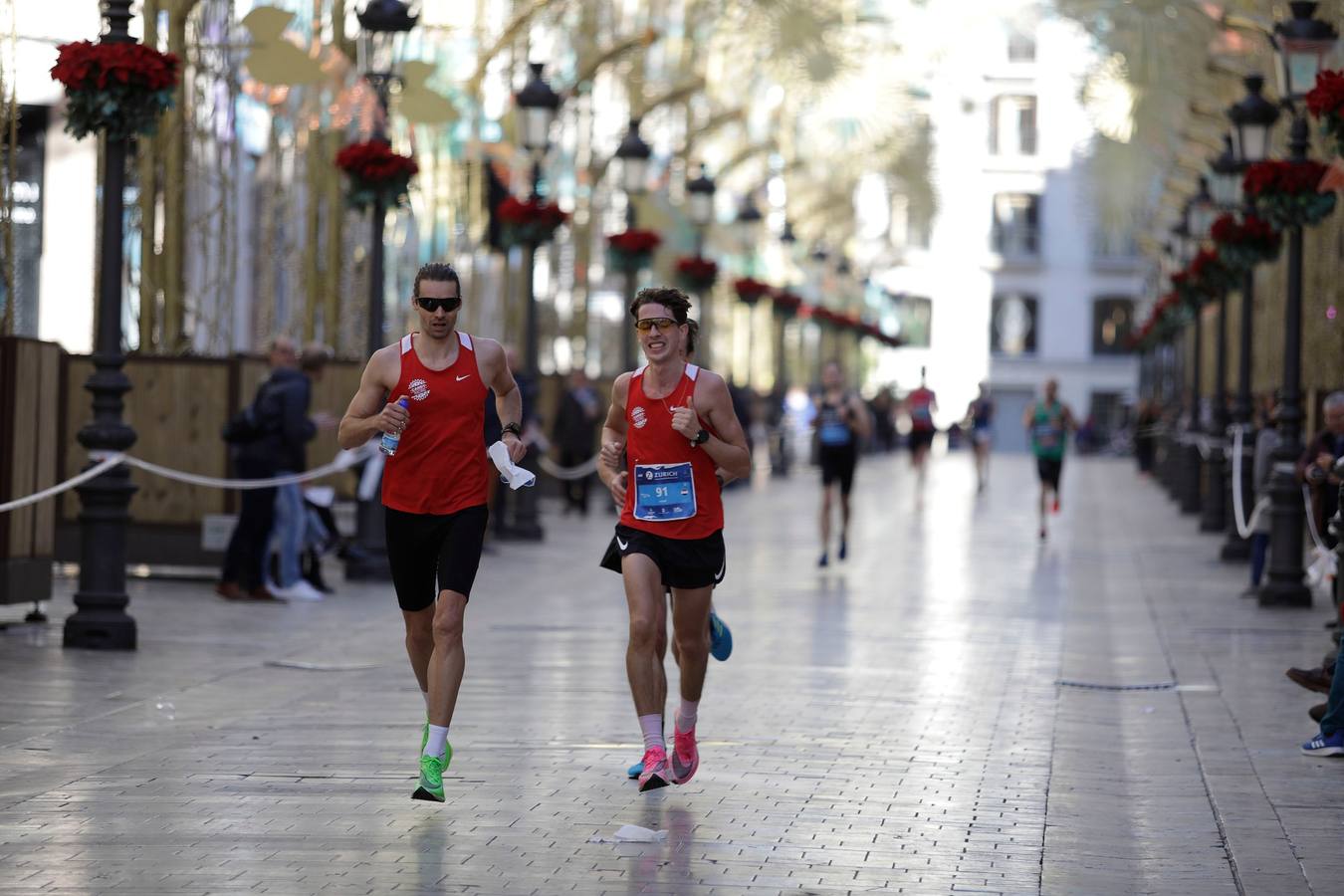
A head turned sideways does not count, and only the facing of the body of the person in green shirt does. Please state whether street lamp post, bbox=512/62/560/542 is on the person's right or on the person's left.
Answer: on the person's right

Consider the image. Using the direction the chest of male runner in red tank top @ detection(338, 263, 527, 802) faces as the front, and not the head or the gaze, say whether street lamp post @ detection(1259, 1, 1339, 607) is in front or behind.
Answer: behind

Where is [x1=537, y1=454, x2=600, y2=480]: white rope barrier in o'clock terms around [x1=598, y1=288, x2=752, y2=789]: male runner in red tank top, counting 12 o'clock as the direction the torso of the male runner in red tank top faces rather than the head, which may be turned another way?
The white rope barrier is roughly at 6 o'clock from the male runner in red tank top.

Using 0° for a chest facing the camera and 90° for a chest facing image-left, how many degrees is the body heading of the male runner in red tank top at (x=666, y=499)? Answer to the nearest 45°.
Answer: approximately 0°

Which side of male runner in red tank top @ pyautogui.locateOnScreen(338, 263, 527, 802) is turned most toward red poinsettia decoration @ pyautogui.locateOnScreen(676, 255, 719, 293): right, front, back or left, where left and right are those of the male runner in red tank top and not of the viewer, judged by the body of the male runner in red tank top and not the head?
back

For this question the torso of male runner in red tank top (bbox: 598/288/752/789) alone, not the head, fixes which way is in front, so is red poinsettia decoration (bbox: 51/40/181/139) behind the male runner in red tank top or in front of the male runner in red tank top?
behind

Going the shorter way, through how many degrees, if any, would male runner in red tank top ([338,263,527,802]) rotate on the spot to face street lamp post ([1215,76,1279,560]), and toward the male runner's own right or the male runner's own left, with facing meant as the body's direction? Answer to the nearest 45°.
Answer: approximately 135° to the male runner's own left
